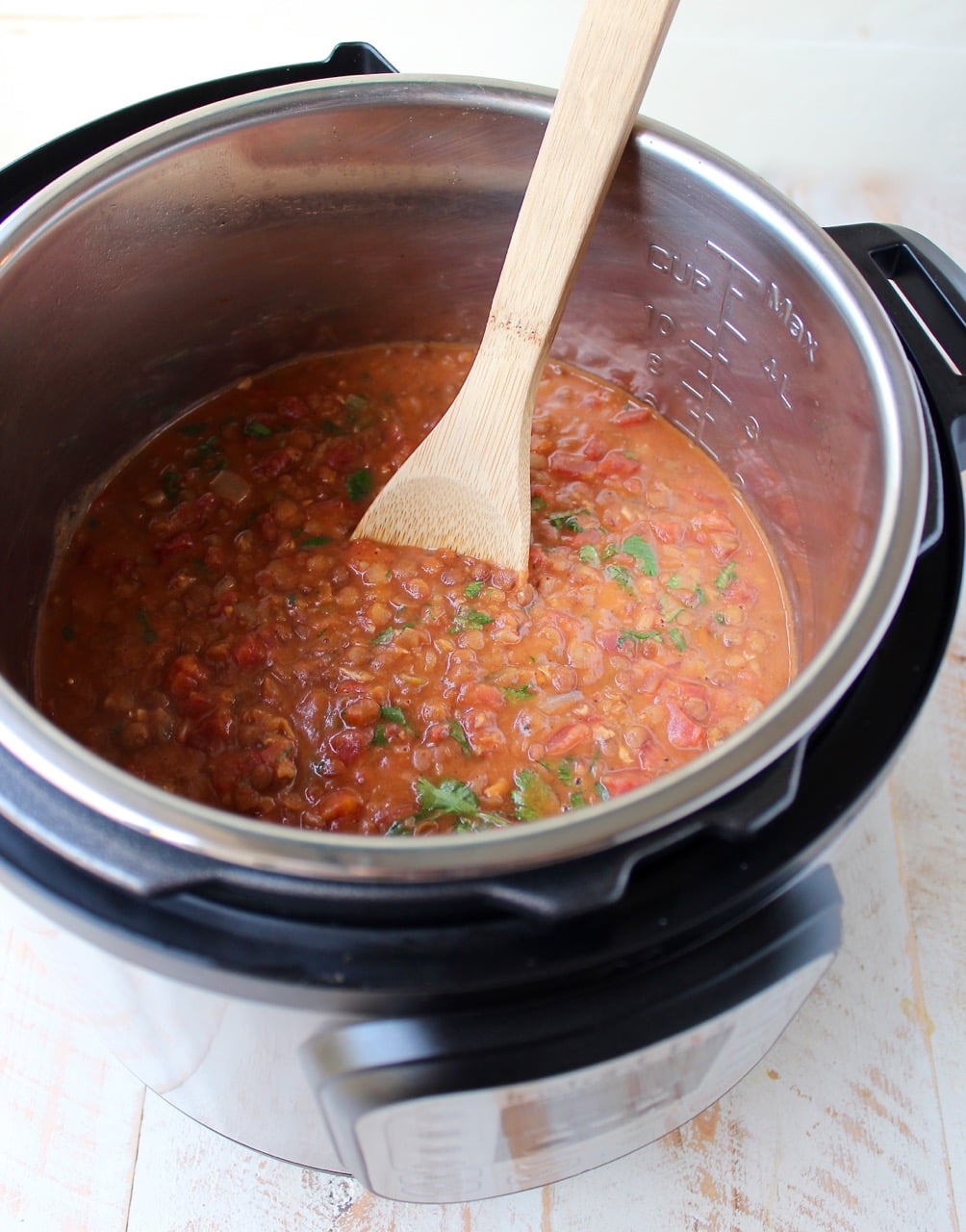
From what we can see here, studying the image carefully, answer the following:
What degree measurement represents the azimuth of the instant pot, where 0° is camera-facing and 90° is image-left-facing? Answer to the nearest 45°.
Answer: approximately 315°
